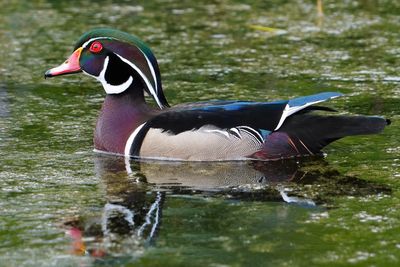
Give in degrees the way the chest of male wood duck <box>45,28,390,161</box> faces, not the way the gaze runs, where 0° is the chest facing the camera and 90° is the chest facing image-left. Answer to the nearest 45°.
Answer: approximately 90°
